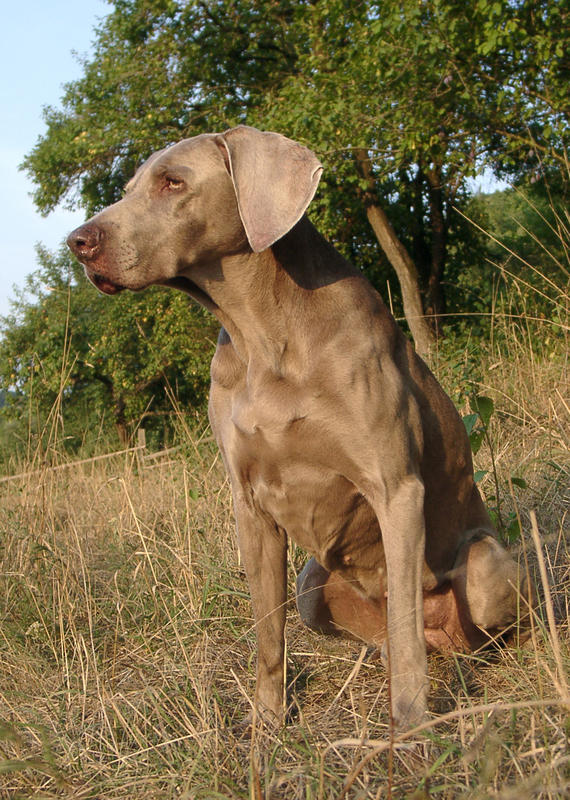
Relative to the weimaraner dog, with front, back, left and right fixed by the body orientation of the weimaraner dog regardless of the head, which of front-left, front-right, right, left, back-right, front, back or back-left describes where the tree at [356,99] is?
back-right

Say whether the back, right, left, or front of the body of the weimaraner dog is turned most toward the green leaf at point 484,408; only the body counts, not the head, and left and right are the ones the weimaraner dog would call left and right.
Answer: back

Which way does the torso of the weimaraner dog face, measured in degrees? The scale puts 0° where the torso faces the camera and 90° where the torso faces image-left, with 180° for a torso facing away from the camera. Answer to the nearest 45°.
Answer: approximately 45°

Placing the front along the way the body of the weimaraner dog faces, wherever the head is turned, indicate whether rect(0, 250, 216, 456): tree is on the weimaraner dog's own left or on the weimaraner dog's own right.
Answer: on the weimaraner dog's own right
